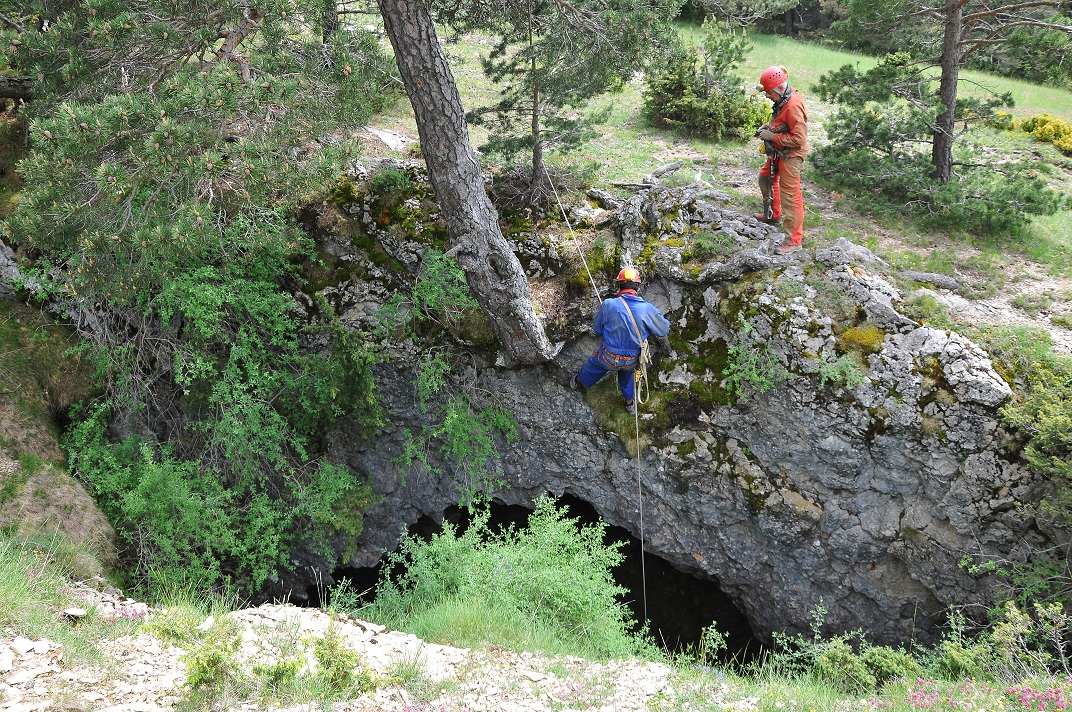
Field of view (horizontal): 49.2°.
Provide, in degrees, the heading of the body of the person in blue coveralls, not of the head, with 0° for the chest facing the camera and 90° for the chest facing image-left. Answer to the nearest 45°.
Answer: approximately 180°

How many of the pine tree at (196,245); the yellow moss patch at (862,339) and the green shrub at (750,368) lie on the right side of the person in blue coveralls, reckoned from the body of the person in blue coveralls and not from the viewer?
2

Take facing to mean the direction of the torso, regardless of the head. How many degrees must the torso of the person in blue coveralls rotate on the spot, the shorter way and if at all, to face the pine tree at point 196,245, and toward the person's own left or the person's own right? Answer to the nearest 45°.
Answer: approximately 90° to the person's own left

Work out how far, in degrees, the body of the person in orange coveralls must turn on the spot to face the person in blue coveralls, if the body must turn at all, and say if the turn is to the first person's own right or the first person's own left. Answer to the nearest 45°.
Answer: approximately 45° to the first person's own left

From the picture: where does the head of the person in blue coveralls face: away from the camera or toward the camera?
away from the camera

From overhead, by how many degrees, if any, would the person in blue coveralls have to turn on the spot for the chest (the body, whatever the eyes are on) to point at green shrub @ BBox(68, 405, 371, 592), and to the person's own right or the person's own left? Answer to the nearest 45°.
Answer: approximately 90° to the person's own left

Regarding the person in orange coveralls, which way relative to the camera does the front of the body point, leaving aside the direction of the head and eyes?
to the viewer's left

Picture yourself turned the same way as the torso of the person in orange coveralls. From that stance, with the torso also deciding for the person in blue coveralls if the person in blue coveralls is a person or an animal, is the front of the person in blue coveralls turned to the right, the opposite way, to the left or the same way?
to the right

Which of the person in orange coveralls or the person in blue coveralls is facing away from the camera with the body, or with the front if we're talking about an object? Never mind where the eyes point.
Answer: the person in blue coveralls
